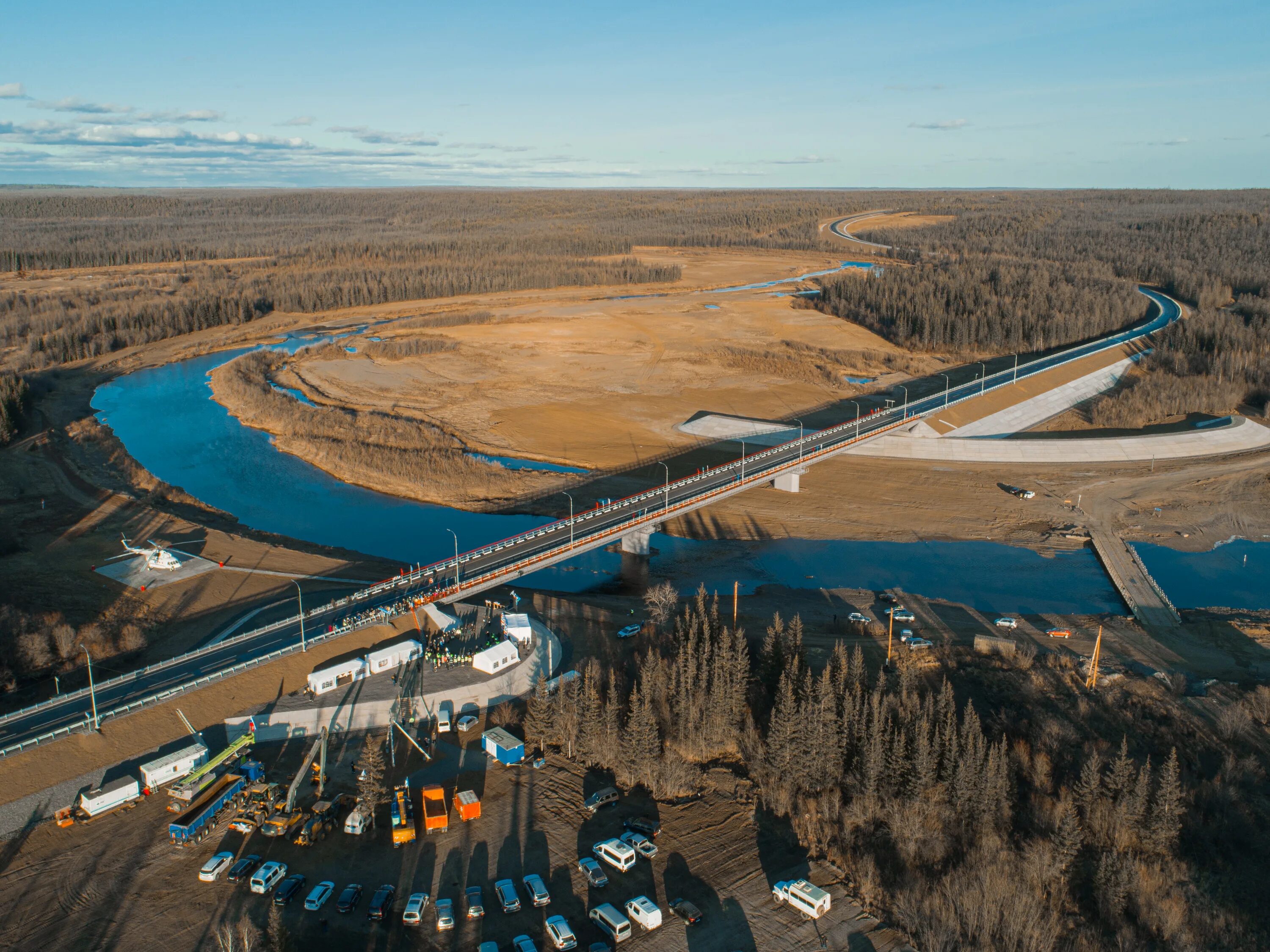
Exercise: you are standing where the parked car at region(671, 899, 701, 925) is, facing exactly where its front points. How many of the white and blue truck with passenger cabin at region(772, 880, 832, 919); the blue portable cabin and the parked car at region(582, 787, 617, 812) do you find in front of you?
2

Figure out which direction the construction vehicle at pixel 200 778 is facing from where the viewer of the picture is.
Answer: facing away from the viewer and to the right of the viewer

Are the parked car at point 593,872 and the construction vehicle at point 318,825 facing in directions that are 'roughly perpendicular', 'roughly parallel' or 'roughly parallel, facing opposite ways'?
roughly perpendicular

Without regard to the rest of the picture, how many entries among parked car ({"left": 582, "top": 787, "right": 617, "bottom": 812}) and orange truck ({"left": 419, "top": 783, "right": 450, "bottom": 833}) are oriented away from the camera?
1

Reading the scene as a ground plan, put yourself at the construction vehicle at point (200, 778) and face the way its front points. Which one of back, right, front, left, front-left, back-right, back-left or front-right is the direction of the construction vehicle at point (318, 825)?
right

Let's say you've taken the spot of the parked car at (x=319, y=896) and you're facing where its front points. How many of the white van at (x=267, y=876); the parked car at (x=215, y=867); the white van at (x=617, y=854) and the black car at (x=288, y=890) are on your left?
3

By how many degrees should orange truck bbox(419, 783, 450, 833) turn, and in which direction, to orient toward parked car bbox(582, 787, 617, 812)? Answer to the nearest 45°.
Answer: approximately 90° to its right

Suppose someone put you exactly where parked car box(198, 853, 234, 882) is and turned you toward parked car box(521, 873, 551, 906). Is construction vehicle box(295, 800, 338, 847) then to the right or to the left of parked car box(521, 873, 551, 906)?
left
